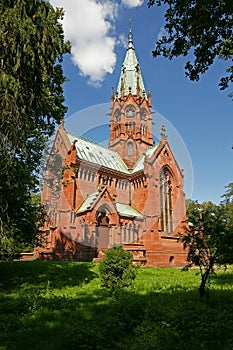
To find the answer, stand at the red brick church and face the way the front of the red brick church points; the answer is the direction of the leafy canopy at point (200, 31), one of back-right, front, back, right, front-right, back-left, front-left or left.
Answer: front-left

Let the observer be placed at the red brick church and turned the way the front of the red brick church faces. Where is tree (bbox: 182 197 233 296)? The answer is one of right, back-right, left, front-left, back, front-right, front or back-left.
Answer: front-left

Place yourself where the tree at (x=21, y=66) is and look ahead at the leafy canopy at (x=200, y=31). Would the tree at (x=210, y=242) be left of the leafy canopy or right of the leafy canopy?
left
